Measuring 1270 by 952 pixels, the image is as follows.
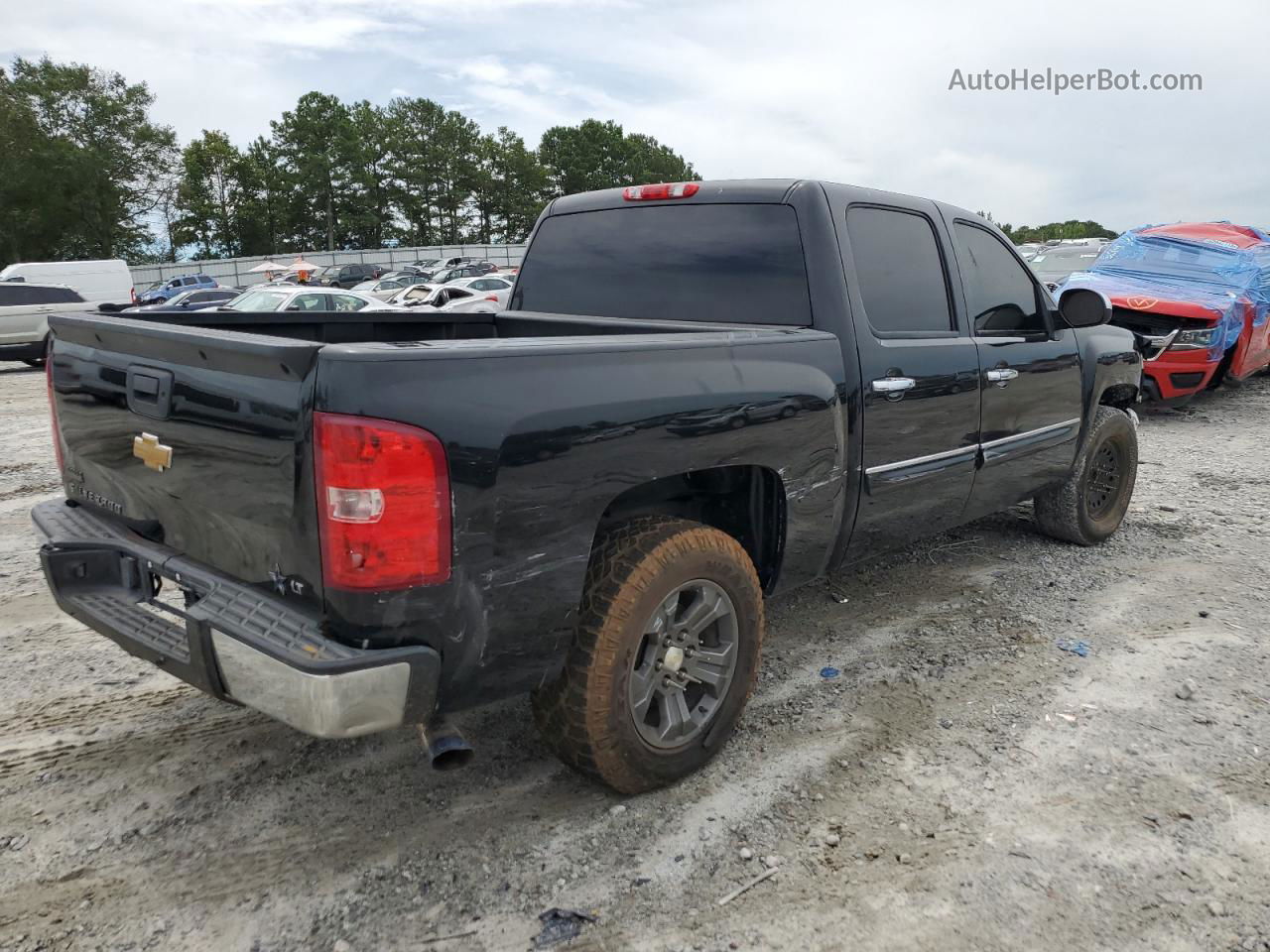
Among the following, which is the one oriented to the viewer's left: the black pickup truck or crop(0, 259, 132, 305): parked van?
the parked van

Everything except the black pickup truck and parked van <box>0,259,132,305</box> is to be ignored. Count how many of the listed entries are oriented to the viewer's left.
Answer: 1

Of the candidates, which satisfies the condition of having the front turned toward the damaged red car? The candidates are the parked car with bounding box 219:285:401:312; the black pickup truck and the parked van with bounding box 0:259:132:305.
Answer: the black pickup truck

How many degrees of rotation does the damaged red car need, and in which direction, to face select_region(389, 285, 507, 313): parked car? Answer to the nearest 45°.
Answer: approximately 45° to its right

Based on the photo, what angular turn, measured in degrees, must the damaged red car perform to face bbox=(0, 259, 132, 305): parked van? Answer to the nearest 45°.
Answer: approximately 45° to its right

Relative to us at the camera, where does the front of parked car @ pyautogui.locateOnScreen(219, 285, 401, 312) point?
facing the viewer and to the left of the viewer

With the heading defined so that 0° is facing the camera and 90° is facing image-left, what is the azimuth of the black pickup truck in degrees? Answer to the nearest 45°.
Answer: approximately 225°

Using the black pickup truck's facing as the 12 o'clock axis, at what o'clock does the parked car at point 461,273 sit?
The parked car is roughly at 10 o'clock from the black pickup truck.

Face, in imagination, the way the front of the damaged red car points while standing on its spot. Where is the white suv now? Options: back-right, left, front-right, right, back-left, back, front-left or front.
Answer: front-right

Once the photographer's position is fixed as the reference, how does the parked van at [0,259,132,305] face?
facing to the left of the viewer

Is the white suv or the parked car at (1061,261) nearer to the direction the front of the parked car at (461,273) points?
the white suv

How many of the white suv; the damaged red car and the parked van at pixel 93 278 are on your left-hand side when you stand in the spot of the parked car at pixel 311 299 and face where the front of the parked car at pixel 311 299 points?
1

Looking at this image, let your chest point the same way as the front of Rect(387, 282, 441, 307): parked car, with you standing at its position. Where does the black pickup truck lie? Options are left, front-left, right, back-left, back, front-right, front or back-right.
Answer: front-left

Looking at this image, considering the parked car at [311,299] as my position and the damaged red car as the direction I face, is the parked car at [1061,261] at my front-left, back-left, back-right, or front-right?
front-left
